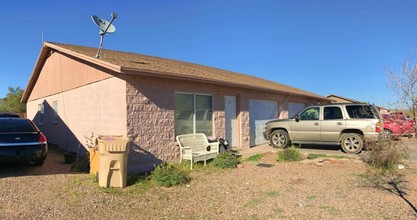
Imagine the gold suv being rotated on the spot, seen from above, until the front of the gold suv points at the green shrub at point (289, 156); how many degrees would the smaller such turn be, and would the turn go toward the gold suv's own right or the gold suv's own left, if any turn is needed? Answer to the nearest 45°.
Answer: approximately 45° to the gold suv's own left

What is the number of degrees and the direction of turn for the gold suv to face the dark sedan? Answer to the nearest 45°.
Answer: approximately 45° to its left

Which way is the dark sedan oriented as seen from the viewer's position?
away from the camera

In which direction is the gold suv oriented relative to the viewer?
to the viewer's left

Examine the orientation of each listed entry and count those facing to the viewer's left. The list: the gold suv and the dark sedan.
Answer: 1

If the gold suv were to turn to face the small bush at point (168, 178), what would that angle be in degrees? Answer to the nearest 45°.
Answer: approximately 45° to its left

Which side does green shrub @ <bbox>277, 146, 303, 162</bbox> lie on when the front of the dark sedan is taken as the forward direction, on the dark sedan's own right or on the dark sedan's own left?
on the dark sedan's own right
